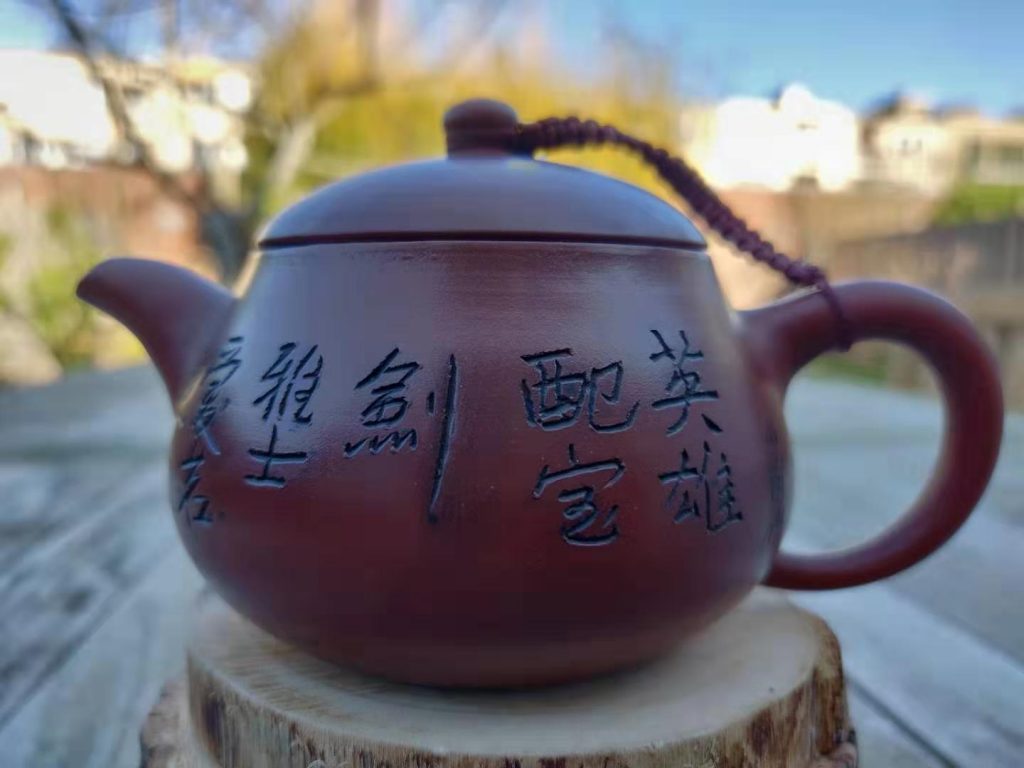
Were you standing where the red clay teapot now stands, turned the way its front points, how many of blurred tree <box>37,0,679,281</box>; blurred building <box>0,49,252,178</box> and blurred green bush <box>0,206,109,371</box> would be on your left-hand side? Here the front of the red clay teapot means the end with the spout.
0

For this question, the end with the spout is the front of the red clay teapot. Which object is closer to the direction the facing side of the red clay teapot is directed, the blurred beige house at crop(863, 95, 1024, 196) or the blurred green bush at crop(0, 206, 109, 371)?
the blurred green bush

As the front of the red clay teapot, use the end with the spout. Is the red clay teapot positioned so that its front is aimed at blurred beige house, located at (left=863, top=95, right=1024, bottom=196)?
no

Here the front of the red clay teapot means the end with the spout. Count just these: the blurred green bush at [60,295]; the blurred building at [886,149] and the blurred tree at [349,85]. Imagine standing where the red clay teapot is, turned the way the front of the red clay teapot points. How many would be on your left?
0

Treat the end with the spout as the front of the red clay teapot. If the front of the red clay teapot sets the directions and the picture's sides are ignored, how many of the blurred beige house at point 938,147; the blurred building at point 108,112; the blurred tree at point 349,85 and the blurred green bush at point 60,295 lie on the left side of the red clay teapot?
0

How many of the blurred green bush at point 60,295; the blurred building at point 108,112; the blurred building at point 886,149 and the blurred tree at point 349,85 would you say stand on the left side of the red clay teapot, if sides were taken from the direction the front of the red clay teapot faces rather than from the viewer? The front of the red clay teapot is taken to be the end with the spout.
0

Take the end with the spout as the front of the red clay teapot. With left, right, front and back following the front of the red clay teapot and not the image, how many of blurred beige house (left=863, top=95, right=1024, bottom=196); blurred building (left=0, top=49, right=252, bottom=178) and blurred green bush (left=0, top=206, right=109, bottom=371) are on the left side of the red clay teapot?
0

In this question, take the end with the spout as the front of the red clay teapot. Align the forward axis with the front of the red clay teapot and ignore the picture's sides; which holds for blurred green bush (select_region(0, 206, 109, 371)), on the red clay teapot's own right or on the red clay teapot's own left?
on the red clay teapot's own right

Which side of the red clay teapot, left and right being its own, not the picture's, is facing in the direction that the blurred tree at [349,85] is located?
right

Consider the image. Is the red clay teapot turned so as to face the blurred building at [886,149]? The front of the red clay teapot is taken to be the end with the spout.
no

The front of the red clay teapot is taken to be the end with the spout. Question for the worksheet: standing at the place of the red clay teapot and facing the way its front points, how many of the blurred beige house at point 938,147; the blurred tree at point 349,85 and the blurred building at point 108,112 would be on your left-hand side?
0

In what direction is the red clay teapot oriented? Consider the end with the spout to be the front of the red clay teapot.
to the viewer's left

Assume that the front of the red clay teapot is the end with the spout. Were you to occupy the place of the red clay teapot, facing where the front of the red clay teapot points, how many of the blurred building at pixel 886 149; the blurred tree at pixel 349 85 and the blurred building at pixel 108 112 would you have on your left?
0

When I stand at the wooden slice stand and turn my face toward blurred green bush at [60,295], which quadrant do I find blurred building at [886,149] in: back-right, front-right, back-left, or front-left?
front-right
